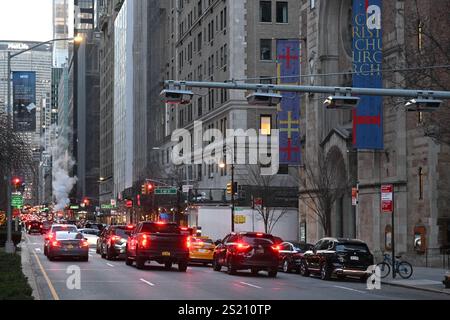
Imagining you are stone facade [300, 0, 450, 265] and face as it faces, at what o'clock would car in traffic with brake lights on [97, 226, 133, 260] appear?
The car in traffic with brake lights on is roughly at 1 o'clock from the stone facade.

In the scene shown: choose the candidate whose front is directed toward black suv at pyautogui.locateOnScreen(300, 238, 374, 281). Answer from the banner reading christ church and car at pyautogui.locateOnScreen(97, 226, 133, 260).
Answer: the banner reading christ church

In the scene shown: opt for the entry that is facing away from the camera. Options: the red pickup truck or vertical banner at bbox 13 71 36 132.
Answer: the red pickup truck

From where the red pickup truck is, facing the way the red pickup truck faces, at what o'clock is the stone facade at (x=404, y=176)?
The stone facade is roughly at 2 o'clock from the red pickup truck.

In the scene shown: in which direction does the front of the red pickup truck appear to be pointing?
away from the camera

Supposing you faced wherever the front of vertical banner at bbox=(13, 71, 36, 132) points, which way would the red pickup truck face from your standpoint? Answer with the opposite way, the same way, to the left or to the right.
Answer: the opposite way

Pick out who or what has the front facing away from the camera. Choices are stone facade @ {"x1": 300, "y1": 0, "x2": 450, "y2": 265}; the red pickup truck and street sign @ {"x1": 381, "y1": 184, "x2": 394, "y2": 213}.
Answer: the red pickup truck
